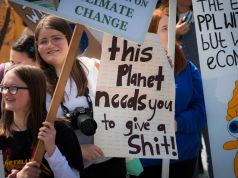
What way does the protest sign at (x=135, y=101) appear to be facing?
toward the camera

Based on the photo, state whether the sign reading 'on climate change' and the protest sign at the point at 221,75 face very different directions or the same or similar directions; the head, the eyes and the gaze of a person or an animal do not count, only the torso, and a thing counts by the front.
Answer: same or similar directions

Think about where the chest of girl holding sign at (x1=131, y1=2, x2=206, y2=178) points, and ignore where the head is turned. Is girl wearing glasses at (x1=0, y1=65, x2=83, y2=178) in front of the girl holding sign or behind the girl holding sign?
in front

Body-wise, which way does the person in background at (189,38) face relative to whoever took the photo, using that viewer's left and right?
facing the viewer and to the left of the viewer

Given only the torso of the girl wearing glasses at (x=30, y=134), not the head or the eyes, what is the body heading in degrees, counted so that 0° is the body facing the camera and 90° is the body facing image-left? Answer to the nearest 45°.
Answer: approximately 45°

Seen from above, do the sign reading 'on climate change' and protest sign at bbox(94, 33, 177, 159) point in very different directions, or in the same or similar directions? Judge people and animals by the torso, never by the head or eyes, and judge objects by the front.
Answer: same or similar directions

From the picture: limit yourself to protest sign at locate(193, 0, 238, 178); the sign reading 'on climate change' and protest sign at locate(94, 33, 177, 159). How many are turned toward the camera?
3

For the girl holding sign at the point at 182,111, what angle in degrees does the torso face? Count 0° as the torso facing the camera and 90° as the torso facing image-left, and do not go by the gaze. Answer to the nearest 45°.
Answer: approximately 45°

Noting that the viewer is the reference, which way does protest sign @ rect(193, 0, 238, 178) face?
facing the viewer
